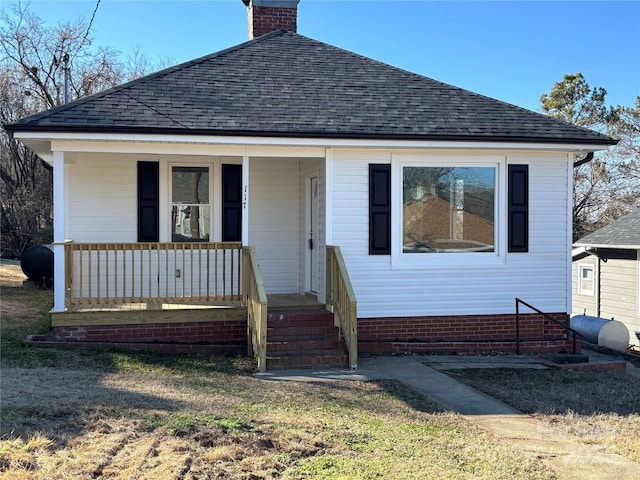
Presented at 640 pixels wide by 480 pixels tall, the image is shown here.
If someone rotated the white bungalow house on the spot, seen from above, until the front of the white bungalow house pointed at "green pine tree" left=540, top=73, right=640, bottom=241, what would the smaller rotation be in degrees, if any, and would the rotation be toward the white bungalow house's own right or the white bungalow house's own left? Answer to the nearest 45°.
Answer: approximately 135° to the white bungalow house's own left

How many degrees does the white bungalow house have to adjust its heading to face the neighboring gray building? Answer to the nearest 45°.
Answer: approximately 135° to its left

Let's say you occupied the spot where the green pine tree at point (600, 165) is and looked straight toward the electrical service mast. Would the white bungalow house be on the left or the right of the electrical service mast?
left

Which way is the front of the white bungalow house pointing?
toward the camera

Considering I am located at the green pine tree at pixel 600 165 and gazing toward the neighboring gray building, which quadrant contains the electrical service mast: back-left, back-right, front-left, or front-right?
front-right

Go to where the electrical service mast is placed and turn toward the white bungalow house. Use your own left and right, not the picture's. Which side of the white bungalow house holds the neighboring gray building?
left
